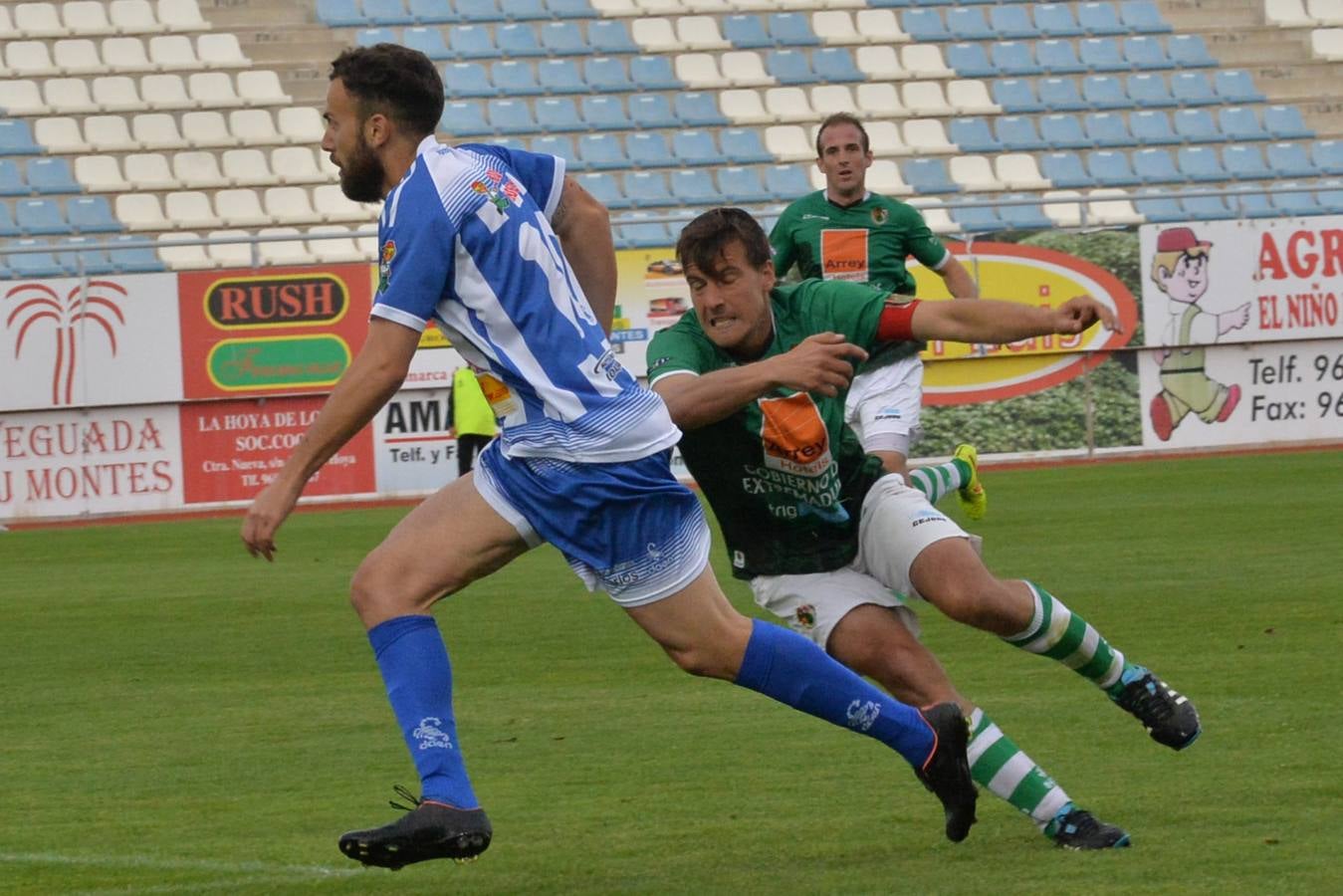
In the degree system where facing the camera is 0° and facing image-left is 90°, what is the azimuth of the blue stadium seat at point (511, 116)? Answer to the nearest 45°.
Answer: approximately 315°

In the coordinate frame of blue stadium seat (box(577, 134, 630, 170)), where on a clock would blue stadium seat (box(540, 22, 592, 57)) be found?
blue stadium seat (box(540, 22, 592, 57)) is roughly at 7 o'clock from blue stadium seat (box(577, 134, 630, 170)).

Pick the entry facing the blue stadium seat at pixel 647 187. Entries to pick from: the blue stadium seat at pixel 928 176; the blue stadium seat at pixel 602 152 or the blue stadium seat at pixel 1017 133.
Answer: the blue stadium seat at pixel 602 152

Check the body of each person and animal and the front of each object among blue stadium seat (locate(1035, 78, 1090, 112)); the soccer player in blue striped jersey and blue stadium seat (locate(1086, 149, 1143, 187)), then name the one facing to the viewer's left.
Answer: the soccer player in blue striped jersey

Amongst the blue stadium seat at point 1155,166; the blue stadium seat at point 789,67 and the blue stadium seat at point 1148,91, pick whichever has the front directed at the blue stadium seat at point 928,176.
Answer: the blue stadium seat at point 789,67

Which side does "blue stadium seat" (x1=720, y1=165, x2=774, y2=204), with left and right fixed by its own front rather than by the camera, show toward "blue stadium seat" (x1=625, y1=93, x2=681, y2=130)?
back

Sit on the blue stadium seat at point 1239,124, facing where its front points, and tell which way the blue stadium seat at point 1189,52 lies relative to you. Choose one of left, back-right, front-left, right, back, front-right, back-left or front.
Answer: back

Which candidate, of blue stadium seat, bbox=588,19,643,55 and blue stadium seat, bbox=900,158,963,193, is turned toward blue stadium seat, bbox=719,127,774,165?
blue stadium seat, bbox=588,19,643,55

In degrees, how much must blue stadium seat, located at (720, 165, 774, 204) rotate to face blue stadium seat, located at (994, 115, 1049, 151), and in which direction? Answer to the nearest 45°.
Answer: approximately 90° to its left

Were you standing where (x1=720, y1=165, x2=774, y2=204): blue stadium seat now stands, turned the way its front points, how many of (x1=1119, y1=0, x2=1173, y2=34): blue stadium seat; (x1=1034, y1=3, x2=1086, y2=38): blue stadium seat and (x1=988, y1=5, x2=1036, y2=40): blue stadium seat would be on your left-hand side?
3

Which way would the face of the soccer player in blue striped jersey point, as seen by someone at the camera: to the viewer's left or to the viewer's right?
to the viewer's left

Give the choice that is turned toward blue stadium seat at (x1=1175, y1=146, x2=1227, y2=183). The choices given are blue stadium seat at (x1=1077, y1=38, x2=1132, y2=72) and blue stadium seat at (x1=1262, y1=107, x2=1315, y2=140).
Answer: blue stadium seat at (x1=1077, y1=38, x2=1132, y2=72)

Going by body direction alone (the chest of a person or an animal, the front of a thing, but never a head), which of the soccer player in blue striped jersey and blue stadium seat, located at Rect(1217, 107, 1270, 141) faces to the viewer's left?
the soccer player in blue striped jersey

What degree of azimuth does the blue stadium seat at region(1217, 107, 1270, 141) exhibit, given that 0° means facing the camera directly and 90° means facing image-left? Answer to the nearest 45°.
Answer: approximately 315°

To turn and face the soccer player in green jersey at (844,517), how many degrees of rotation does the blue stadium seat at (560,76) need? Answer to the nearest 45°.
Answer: approximately 45° to its right

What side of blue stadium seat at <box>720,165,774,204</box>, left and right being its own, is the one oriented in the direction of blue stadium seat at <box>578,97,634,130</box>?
back
